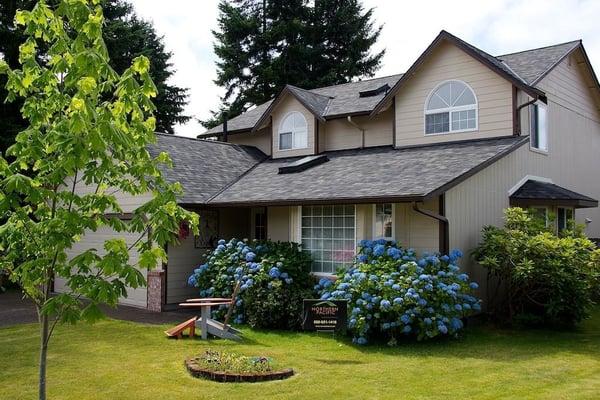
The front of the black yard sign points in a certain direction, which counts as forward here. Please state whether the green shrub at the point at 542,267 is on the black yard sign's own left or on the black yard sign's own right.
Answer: on the black yard sign's own left

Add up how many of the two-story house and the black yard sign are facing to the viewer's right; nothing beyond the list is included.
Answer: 0

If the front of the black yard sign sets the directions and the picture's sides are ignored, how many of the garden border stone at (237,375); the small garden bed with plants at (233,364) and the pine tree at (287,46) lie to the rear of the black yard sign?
1

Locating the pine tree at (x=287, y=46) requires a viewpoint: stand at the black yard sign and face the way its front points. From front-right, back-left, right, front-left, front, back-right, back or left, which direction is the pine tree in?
back

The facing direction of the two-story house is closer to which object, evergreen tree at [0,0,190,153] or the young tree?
the young tree

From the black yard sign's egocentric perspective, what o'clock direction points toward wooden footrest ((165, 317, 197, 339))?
The wooden footrest is roughly at 4 o'clock from the black yard sign.

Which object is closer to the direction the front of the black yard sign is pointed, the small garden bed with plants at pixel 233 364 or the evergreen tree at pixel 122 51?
the small garden bed with plants

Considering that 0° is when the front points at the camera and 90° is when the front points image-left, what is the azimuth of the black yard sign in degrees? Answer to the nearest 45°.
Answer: approximately 0°

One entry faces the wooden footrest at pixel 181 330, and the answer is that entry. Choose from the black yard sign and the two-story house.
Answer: the two-story house

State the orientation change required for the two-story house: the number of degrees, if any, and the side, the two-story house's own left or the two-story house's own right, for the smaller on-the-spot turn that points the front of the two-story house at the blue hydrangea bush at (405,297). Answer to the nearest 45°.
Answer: approximately 45° to the two-story house's own left

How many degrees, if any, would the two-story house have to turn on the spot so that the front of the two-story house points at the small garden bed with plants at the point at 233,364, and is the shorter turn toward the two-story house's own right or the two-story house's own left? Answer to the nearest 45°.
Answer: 0° — it already faces it

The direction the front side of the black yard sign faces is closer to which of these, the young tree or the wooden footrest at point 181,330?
the young tree

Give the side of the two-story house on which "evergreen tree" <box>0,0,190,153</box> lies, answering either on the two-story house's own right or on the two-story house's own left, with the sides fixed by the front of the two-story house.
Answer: on the two-story house's own right

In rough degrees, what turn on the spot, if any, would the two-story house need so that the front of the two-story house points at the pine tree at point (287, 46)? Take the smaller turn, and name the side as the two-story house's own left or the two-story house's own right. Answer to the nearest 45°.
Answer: approximately 135° to the two-story house's own right

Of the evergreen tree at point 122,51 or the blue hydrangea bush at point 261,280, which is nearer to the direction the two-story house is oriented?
the blue hydrangea bush
